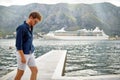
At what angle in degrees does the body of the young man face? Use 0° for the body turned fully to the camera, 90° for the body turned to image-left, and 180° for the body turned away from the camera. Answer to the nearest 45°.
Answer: approximately 315°

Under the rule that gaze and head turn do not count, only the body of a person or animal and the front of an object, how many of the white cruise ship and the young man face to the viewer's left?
1

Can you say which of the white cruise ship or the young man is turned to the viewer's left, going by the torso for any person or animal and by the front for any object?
the white cruise ship

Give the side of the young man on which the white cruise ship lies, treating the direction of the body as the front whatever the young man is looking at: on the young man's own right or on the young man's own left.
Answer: on the young man's own left

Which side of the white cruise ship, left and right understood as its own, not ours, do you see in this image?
left

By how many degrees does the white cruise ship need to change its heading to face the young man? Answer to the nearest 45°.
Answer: approximately 90° to its left
